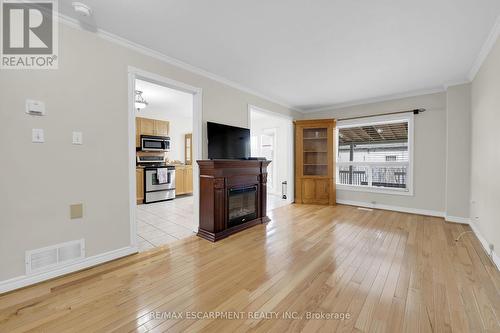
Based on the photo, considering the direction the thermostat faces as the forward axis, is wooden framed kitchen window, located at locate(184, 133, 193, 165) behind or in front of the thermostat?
behind

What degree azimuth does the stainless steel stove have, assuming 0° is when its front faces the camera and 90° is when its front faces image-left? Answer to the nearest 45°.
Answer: approximately 315°

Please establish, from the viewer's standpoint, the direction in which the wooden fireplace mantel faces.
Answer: facing the viewer and to the right of the viewer

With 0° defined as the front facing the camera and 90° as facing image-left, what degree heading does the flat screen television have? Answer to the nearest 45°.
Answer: approximately 315°

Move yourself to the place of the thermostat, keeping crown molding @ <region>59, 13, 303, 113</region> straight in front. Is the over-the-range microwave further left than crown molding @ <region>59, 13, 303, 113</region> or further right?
left

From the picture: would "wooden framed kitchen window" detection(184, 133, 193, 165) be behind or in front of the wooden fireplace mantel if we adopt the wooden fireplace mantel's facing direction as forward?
behind

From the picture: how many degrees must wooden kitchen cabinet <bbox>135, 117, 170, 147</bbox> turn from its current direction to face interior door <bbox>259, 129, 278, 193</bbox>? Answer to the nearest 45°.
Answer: approximately 45° to its left

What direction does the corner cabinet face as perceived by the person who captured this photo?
facing the viewer

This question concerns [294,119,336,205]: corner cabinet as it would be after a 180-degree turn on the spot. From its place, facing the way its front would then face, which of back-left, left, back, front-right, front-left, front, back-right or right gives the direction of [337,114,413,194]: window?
right

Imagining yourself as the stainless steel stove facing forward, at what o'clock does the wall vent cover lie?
The wall vent cover is roughly at 2 o'clock from the stainless steel stove.

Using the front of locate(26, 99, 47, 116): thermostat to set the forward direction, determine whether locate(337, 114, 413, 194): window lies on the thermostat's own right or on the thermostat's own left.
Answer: on the thermostat's own left
